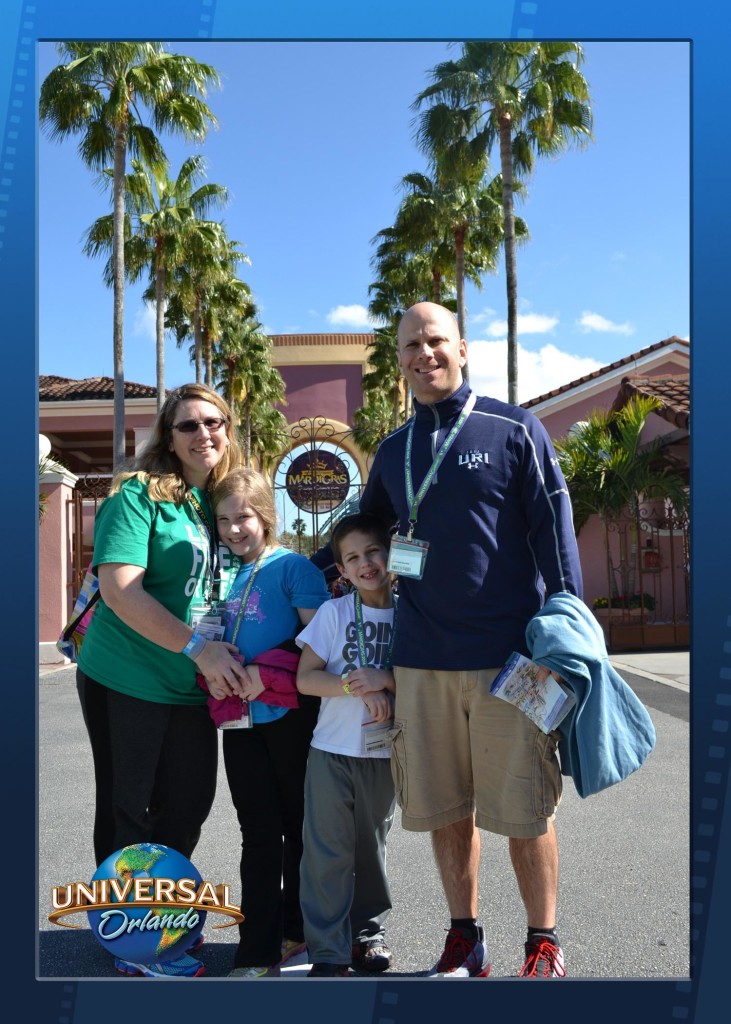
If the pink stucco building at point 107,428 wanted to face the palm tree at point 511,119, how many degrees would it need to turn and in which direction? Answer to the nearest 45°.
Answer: approximately 45° to its left

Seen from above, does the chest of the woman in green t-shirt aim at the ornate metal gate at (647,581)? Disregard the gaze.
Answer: no

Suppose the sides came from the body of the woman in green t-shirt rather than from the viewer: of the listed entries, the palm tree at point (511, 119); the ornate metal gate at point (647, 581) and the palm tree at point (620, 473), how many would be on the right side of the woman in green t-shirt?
0

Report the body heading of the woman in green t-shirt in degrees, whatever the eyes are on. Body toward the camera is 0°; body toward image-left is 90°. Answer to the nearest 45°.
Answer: approximately 315°

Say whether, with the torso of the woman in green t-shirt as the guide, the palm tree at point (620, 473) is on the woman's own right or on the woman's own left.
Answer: on the woman's own left

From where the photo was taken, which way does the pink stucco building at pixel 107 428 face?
toward the camera

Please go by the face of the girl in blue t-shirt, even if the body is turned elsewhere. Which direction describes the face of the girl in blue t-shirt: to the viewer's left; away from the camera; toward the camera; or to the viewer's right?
toward the camera

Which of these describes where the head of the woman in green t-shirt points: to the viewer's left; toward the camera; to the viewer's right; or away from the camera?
toward the camera
